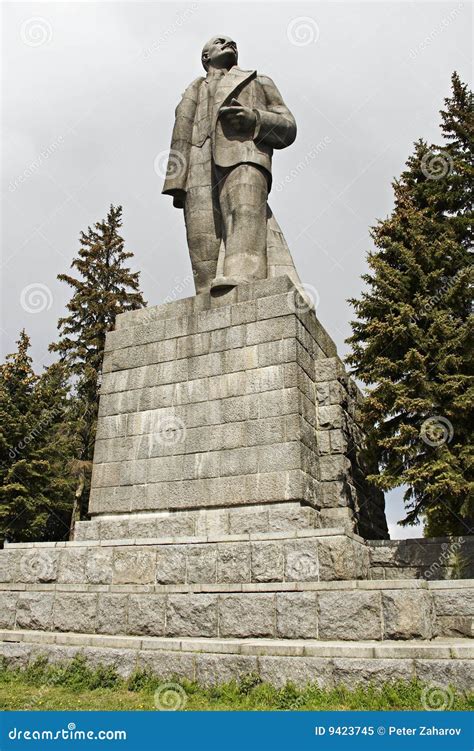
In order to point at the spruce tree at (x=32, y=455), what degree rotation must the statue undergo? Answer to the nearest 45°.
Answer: approximately 135° to its right

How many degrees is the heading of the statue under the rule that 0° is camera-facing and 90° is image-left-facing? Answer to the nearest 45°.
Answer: approximately 0°

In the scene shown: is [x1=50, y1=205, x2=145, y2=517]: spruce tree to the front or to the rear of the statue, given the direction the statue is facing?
to the rear

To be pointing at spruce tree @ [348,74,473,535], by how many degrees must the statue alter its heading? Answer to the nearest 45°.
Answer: approximately 135° to its left
